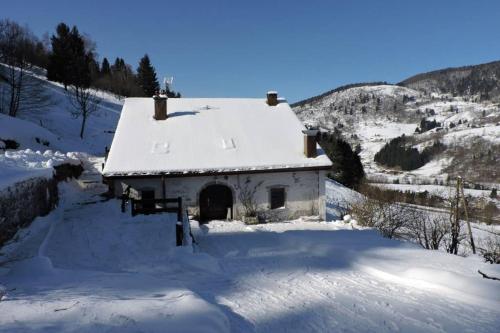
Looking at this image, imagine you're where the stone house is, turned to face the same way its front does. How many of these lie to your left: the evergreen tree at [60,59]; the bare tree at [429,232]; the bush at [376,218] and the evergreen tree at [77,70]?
2

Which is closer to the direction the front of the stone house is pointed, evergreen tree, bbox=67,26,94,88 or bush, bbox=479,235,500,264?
the bush

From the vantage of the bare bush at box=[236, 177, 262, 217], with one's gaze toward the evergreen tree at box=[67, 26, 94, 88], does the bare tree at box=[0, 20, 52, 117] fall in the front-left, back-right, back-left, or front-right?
front-left

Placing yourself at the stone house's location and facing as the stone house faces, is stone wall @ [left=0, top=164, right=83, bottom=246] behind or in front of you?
in front

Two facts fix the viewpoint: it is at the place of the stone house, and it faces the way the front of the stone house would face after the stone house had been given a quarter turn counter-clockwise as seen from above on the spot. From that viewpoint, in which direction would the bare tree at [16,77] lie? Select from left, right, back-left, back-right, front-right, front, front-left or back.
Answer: back-left

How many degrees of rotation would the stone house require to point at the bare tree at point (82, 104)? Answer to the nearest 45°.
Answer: approximately 135° to its right

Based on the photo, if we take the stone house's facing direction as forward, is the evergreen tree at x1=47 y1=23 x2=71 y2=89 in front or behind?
behind

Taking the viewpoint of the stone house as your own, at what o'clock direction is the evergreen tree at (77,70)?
The evergreen tree is roughly at 5 o'clock from the stone house.

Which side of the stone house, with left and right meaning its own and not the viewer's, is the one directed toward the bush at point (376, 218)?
left

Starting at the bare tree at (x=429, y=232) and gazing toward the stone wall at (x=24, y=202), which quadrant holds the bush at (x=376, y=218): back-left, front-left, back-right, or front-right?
front-right

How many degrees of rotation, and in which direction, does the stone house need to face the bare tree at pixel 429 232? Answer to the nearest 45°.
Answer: approximately 90° to its left

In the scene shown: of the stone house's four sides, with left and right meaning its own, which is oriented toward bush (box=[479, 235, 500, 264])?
left

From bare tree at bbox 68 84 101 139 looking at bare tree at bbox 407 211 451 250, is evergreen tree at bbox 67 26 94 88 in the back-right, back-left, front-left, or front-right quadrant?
back-left

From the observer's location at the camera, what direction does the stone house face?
facing the viewer
